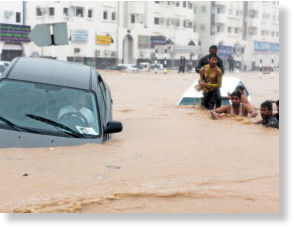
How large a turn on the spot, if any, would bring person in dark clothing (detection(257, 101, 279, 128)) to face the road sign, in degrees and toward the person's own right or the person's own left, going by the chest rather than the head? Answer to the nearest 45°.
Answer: approximately 90° to the person's own right

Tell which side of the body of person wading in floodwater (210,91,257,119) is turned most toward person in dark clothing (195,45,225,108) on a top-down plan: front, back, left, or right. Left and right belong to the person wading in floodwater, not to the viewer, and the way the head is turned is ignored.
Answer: back

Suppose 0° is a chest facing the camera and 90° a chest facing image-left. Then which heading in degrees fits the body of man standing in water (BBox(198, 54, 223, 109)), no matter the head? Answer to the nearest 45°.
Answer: approximately 0°

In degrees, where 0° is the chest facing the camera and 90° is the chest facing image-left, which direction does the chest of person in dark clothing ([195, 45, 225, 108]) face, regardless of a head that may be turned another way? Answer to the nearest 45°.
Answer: approximately 0°
